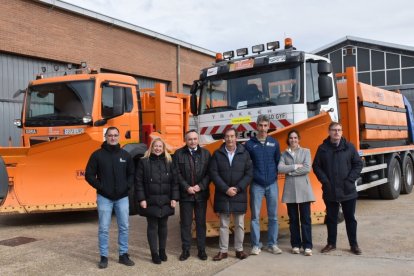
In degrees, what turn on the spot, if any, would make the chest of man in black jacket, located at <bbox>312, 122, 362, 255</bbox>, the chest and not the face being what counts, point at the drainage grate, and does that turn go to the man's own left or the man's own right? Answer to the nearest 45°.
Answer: approximately 90° to the man's own right

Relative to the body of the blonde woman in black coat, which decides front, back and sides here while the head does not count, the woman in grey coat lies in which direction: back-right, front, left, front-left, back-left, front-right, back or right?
left

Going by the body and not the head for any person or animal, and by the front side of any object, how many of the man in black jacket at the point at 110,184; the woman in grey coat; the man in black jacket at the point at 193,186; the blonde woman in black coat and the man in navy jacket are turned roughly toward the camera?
5

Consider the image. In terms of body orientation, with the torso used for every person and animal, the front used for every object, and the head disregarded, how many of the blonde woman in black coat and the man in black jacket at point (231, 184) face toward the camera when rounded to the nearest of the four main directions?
2

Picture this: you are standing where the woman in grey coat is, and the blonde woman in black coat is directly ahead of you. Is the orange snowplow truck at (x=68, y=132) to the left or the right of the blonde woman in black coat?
right

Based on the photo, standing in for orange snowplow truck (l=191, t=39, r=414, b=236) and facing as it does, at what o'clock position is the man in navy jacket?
The man in navy jacket is roughly at 11 o'clock from the orange snowplow truck.

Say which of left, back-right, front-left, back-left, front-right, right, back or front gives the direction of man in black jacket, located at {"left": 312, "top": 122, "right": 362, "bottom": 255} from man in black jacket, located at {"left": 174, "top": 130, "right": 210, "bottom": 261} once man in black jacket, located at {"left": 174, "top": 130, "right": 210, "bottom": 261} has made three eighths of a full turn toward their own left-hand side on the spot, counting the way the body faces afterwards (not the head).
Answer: front-right

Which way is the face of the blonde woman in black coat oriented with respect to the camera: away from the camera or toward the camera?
toward the camera

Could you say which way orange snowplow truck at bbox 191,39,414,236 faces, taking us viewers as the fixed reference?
facing the viewer and to the left of the viewer

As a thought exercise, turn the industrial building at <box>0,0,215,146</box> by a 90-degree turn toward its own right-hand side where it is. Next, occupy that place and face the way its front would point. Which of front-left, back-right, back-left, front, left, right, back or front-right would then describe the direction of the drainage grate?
front-left

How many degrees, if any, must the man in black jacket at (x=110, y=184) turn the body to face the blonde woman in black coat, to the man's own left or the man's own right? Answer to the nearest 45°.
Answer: approximately 90° to the man's own left

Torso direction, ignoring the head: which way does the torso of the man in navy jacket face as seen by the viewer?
toward the camera

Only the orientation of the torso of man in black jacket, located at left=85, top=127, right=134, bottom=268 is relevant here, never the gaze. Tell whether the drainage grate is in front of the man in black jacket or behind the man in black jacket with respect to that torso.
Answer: behind

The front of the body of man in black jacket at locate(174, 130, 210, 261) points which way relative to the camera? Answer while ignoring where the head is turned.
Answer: toward the camera

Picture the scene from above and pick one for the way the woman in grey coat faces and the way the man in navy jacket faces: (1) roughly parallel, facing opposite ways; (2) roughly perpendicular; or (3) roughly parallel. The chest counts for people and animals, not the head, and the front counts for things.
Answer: roughly parallel

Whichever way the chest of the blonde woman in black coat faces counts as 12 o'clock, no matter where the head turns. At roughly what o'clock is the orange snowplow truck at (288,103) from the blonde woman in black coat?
The orange snowplow truck is roughly at 8 o'clock from the blonde woman in black coat.
